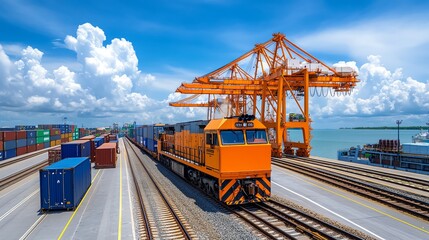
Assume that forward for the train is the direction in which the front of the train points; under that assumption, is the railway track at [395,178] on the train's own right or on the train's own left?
on the train's own left

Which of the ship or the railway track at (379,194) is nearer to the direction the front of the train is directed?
the railway track

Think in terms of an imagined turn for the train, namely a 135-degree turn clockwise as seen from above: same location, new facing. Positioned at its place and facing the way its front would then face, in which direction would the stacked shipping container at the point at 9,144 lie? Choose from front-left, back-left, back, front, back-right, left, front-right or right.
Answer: front-right

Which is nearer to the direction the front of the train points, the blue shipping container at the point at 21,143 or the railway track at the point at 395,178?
the railway track

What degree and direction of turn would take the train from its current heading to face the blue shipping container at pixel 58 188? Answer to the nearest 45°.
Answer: approximately 135° to its right

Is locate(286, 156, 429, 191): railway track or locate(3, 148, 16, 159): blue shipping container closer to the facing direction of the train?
the railway track

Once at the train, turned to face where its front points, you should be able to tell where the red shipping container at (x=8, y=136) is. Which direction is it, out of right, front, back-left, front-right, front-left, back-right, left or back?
back

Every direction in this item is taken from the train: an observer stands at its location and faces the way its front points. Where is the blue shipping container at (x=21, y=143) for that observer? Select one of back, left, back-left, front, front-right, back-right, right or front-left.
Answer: back

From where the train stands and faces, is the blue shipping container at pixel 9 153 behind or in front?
behind

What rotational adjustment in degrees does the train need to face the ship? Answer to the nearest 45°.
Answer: approximately 90° to its left

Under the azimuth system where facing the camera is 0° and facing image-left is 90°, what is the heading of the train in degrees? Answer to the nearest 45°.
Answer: approximately 315°
